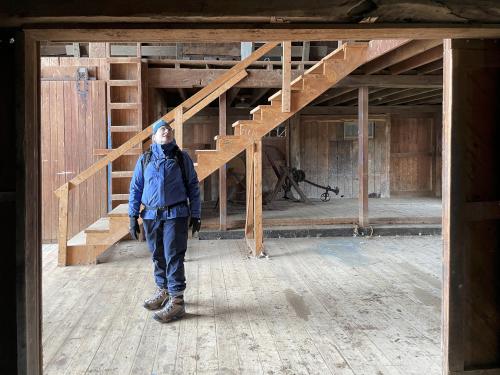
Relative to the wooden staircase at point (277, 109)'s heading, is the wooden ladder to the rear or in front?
in front

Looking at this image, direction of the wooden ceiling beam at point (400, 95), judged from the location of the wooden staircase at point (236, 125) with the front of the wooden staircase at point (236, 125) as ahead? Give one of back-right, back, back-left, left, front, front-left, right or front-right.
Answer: back-right

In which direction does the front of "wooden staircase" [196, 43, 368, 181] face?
to the viewer's left

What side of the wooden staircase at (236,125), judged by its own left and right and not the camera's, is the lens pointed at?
left
